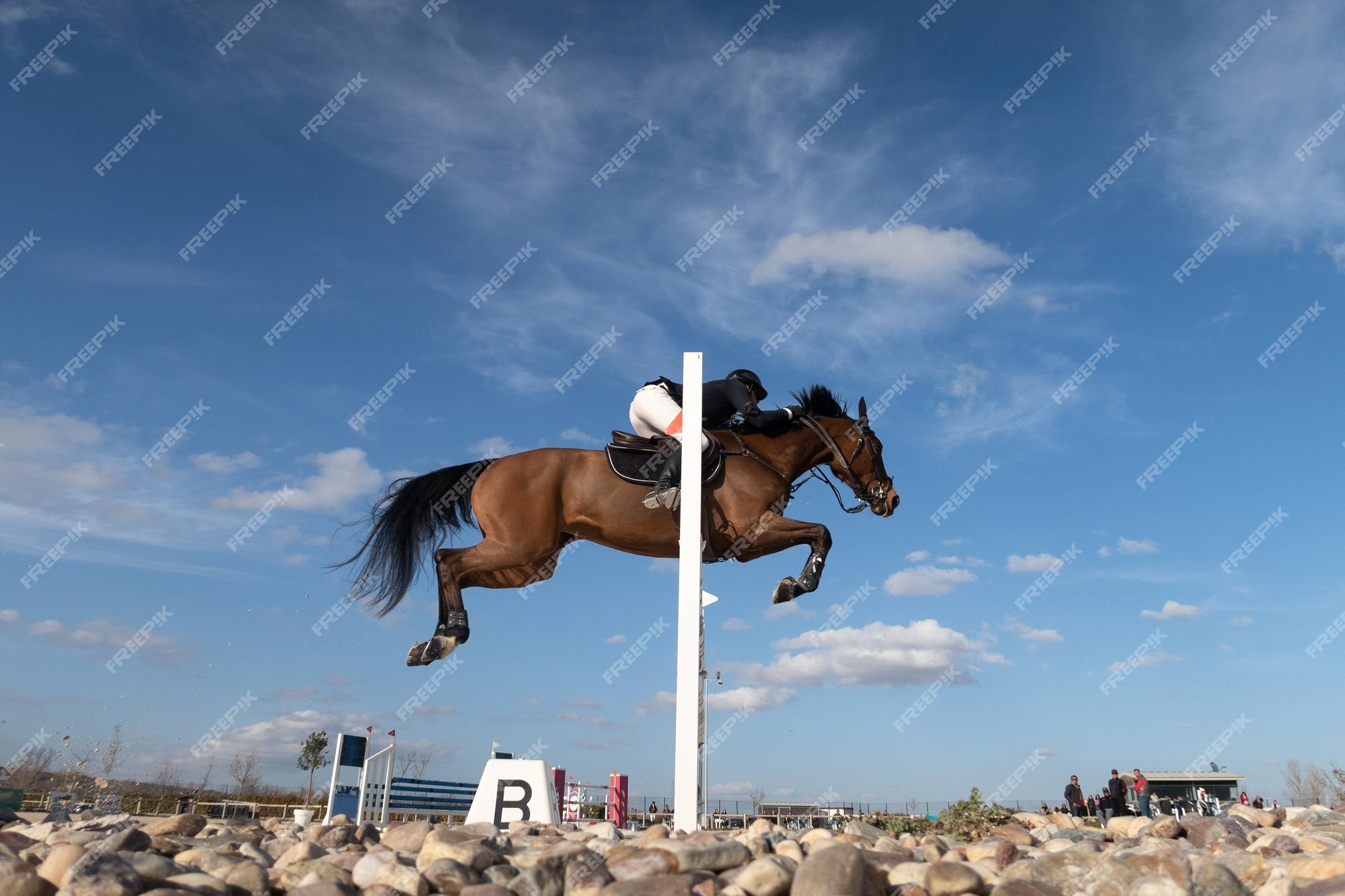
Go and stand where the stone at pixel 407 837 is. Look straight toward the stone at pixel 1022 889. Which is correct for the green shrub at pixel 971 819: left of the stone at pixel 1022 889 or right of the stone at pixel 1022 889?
left

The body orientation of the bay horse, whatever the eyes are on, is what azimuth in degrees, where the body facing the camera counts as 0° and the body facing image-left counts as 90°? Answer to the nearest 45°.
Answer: approximately 270°

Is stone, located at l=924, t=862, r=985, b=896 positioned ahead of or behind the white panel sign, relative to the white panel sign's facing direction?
ahead

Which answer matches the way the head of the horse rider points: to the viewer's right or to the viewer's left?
to the viewer's right

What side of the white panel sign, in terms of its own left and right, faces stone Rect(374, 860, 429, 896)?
front

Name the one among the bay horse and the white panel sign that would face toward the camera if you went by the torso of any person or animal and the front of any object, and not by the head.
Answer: the white panel sign

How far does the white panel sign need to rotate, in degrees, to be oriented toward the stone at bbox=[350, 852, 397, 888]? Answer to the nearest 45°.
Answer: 0° — it already faces it

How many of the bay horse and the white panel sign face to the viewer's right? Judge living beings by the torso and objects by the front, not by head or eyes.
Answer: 1

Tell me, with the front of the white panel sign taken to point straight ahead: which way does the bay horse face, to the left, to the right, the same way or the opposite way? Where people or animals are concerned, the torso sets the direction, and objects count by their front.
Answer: to the left

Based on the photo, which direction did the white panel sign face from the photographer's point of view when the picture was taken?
facing the viewer

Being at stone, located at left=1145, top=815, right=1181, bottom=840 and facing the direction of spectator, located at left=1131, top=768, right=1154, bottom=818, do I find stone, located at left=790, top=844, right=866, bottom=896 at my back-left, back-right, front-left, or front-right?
back-left

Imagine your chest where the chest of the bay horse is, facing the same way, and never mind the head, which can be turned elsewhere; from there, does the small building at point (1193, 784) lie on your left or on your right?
on your left

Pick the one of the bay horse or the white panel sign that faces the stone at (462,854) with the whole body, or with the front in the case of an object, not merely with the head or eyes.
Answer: the white panel sign

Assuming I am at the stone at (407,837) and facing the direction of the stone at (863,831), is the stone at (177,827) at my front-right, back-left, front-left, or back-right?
back-left

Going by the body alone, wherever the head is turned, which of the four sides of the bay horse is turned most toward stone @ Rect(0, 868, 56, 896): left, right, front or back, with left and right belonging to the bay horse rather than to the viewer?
right
